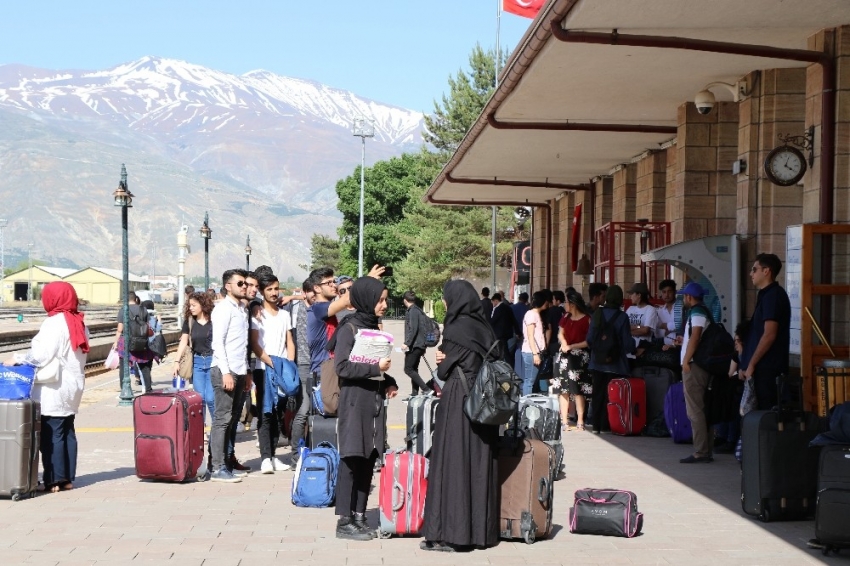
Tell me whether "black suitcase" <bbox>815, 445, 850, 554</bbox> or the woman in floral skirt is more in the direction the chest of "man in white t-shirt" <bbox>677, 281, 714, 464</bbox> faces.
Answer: the woman in floral skirt

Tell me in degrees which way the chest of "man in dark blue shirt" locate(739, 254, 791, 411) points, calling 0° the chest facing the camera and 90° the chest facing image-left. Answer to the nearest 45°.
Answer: approximately 90°

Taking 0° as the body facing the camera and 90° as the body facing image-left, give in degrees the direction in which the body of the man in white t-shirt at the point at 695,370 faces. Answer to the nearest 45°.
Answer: approximately 90°

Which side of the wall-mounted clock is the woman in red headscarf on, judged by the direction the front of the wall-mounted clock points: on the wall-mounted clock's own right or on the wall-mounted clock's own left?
on the wall-mounted clock's own right

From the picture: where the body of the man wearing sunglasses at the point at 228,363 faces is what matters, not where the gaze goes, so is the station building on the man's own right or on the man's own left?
on the man's own left

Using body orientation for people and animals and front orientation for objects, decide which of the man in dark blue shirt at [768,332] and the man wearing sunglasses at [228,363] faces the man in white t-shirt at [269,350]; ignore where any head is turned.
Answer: the man in dark blue shirt

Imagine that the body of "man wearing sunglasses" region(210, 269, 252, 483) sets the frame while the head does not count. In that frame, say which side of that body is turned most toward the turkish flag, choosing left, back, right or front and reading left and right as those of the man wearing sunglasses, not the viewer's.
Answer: left

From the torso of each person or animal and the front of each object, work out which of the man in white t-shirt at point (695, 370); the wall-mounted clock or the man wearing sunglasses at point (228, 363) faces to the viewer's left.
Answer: the man in white t-shirt

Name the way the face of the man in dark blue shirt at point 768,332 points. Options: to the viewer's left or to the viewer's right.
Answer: to the viewer's left

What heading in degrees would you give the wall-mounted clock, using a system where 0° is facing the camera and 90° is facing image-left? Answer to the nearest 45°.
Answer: approximately 0°
